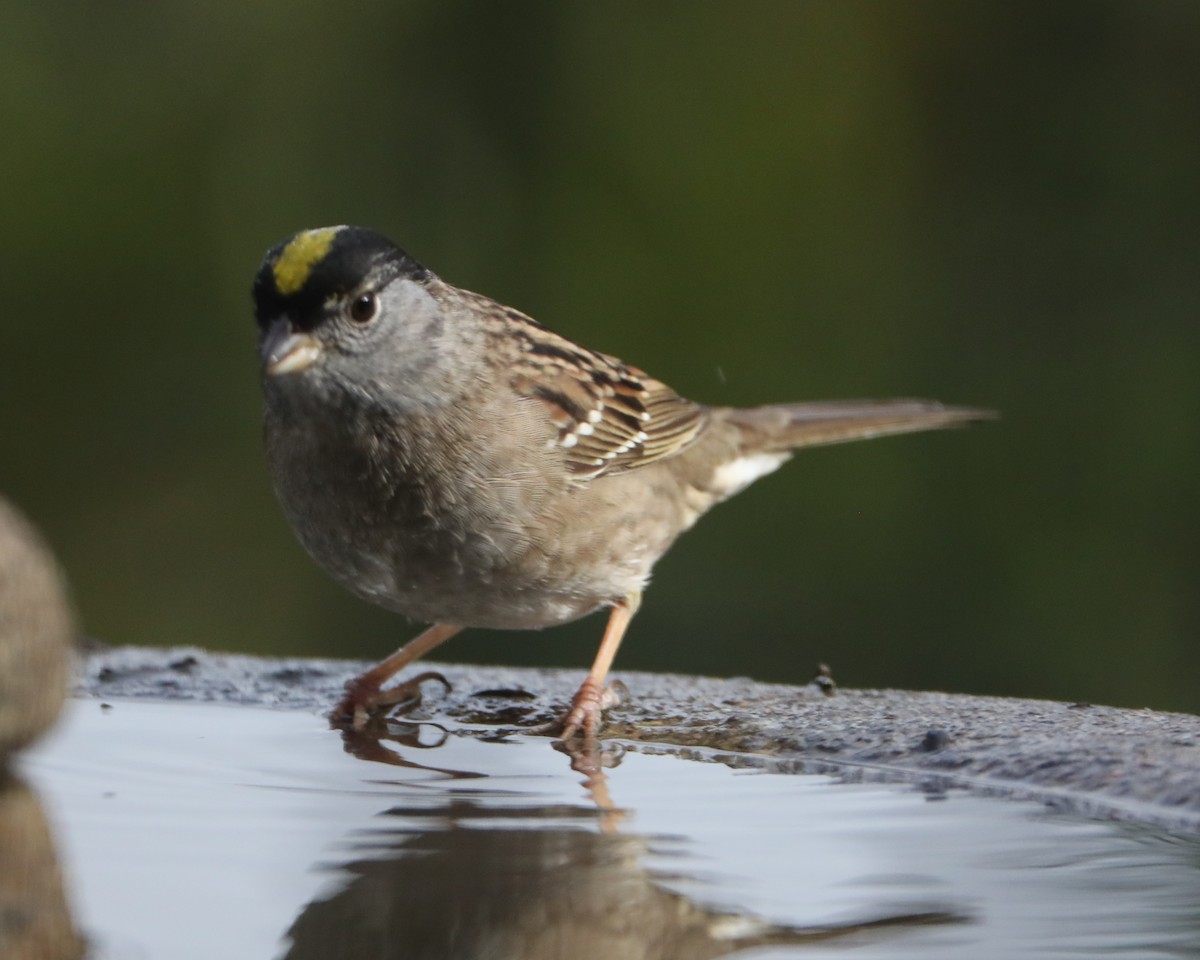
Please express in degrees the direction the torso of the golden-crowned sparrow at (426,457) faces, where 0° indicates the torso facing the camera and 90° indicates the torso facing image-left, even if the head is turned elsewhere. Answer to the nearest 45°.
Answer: approximately 45°
